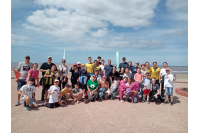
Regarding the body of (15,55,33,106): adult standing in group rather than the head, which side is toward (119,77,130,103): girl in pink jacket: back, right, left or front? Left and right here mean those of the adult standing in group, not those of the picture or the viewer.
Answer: left

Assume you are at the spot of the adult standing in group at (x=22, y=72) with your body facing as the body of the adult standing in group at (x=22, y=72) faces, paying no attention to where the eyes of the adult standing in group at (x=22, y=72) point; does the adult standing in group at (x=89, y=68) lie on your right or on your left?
on your left

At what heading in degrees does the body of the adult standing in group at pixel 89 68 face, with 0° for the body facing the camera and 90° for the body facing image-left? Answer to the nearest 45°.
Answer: approximately 0°

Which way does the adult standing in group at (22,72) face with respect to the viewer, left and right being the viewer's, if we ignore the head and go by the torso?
facing the viewer

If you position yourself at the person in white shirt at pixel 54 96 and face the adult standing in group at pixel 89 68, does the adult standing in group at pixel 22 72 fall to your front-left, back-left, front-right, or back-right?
back-left
